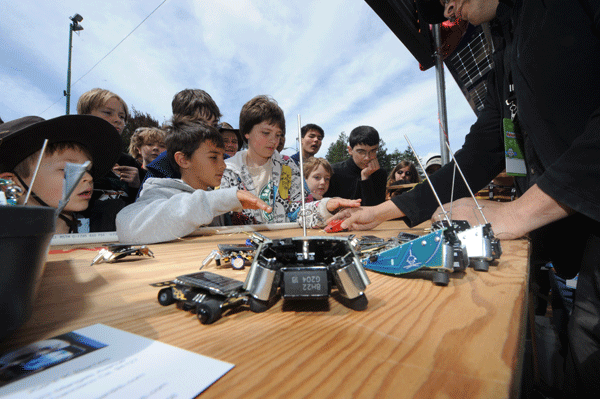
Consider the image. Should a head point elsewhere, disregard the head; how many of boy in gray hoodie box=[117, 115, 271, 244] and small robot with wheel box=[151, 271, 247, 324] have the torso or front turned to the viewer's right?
1

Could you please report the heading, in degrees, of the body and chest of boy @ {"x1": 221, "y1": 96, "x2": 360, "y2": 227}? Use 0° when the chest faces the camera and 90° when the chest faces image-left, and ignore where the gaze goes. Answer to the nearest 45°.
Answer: approximately 315°

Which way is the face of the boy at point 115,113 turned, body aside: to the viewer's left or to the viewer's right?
to the viewer's right

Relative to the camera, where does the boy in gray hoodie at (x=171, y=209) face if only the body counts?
to the viewer's right

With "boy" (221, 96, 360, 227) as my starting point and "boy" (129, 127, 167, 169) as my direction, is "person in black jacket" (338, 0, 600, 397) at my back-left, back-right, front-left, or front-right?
back-left

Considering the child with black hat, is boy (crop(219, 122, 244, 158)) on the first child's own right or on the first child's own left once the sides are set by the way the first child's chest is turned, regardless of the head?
on the first child's own left

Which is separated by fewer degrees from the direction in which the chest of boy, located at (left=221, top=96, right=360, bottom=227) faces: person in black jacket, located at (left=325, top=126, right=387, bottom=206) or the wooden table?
the wooden table

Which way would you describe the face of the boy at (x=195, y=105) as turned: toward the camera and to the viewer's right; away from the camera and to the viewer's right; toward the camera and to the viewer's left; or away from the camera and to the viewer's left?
toward the camera and to the viewer's right

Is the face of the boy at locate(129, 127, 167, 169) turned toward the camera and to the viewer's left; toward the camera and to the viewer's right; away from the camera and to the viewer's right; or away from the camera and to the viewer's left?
toward the camera and to the viewer's right

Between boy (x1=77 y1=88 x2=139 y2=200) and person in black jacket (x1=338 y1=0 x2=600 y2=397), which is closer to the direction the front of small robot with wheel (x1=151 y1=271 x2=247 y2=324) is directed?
the boy

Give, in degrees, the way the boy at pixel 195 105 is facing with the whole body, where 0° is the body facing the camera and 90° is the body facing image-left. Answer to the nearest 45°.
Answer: approximately 315°
